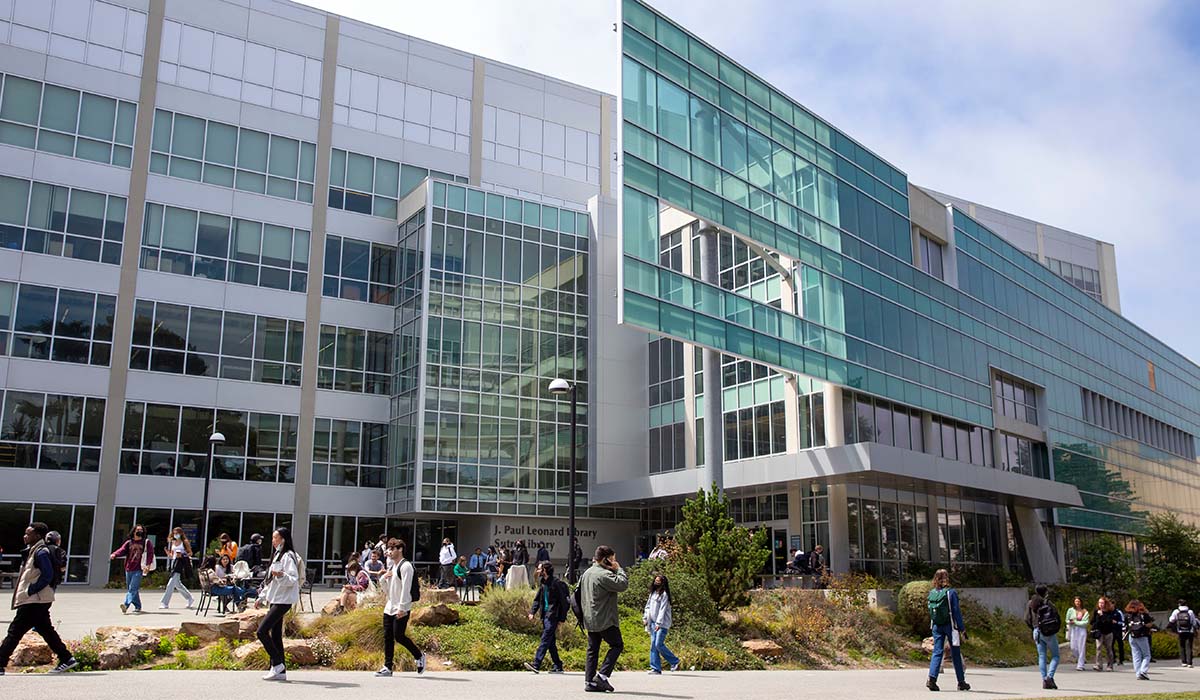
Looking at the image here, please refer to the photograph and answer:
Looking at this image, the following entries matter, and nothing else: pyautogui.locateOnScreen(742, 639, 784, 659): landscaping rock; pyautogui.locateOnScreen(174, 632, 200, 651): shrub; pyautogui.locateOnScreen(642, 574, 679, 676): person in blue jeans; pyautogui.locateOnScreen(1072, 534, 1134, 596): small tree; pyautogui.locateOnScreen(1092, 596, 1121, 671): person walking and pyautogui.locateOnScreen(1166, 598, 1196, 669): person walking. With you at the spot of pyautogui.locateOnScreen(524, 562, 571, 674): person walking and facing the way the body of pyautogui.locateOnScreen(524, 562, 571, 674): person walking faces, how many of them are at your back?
5

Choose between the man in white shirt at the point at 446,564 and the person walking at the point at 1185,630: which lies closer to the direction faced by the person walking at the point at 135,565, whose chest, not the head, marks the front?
the person walking

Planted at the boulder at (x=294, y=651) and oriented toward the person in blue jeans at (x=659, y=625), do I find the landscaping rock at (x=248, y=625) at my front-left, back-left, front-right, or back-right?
back-left

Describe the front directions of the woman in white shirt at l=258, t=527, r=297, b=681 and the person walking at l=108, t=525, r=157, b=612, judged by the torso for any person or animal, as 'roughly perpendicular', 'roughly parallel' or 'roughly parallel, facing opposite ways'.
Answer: roughly perpendicular

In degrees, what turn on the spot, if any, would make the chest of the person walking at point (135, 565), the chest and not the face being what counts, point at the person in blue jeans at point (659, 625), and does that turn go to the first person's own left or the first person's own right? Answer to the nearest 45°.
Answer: approximately 45° to the first person's own left

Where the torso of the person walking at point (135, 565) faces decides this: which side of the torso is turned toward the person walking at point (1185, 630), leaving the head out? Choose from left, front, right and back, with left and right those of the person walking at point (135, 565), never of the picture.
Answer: left

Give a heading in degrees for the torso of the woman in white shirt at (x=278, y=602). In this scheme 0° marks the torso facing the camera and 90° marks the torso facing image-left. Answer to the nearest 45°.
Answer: approximately 90°

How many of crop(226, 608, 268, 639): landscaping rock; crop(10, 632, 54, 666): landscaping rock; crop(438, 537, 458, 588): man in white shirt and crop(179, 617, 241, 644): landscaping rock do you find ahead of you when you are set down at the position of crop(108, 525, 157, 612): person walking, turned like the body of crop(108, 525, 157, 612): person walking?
3
